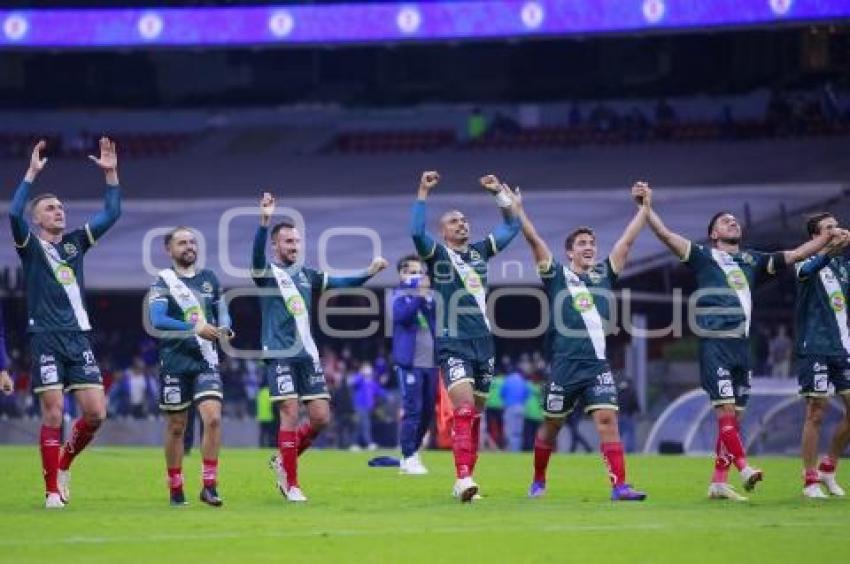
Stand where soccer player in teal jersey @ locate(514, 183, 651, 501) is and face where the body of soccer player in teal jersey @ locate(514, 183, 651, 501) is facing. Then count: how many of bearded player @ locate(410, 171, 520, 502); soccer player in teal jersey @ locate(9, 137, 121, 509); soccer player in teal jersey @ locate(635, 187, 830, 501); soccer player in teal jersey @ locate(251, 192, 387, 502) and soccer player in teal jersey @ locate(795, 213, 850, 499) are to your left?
2

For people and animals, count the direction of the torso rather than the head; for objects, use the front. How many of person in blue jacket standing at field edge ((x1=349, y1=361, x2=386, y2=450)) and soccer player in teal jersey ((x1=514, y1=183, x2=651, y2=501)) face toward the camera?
2

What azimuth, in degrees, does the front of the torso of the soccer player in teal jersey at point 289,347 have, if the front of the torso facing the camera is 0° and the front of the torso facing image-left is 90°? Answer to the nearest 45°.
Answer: approximately 315°

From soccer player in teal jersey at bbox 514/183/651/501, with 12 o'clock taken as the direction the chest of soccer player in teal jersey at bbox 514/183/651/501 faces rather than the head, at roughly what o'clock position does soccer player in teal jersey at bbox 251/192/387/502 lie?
soccer player in teal jersey at bbox 251/192/387/502 is roughly at 3 o'clock from soccer player in teal jersey at bbox 514/183/651/501.

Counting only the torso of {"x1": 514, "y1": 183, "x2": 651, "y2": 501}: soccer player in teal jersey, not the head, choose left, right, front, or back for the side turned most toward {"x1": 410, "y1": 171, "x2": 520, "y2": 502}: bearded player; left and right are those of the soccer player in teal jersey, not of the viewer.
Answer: right

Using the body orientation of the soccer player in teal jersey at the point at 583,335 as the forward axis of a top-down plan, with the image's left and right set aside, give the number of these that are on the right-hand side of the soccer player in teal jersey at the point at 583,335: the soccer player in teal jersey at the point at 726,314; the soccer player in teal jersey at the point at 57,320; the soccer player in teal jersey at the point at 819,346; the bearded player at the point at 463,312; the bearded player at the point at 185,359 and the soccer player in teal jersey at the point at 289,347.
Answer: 4

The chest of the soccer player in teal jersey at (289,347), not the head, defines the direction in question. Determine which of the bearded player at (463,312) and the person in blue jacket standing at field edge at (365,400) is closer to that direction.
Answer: the bearded player

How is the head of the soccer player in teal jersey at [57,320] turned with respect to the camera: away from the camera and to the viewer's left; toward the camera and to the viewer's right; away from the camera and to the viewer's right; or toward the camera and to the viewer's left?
toward the camera and to the viewer's right

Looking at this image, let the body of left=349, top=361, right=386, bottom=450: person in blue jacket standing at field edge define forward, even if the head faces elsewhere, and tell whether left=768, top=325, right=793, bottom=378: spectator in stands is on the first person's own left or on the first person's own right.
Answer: on the first person's own left

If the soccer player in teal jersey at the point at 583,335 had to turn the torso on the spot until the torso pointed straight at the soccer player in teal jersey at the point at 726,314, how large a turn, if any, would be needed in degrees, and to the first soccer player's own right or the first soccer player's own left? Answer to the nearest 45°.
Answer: approximately 90° to the first soccer player's own left

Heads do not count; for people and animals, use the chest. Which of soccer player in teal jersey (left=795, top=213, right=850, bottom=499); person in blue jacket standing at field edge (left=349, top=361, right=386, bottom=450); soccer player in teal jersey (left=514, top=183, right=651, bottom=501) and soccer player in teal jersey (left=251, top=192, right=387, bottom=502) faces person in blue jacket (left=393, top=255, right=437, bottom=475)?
the person in blue jacket standing at field edge

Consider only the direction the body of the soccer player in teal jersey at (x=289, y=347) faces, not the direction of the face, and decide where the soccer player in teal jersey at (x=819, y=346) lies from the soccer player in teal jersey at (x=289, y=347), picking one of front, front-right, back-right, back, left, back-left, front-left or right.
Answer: front-left

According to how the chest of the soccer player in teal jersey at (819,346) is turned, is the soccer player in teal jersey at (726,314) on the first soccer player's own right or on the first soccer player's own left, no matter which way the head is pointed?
on the first soccer player's own right
